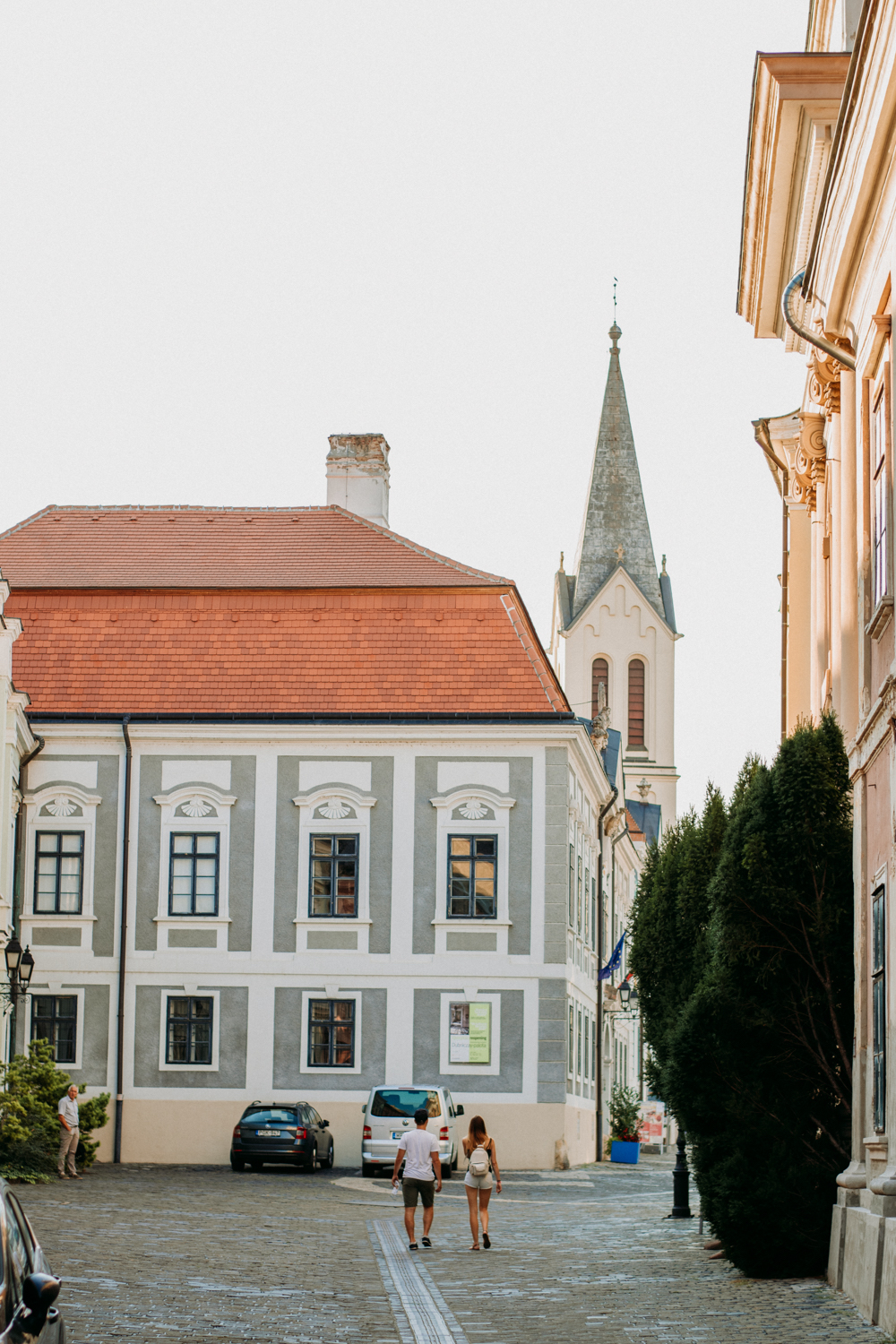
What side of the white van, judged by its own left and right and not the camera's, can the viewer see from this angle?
back

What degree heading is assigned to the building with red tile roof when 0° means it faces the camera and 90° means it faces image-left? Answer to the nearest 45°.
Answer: approximately 0°

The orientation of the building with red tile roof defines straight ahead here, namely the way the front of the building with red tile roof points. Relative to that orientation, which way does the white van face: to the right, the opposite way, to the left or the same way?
the opposite way

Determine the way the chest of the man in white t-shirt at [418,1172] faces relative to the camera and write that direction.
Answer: away from the camera

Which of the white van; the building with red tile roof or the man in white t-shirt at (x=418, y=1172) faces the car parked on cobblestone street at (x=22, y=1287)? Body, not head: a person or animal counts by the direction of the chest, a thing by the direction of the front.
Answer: the building with red tile roof

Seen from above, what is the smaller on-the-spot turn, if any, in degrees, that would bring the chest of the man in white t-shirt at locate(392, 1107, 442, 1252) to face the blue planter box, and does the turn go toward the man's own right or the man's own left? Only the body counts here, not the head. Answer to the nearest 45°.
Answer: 0° — they already face it

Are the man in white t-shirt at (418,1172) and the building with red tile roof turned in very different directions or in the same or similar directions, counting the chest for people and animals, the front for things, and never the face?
very different directions

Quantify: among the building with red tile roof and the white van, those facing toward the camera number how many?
1

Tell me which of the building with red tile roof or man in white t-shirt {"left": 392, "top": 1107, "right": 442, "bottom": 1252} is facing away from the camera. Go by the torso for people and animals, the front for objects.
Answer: the man in white t-shirt

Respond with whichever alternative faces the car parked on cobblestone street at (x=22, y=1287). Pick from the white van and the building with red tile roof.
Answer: the building with red tile roof

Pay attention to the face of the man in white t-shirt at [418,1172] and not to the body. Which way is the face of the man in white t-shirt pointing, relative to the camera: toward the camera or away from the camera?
away from the camera
